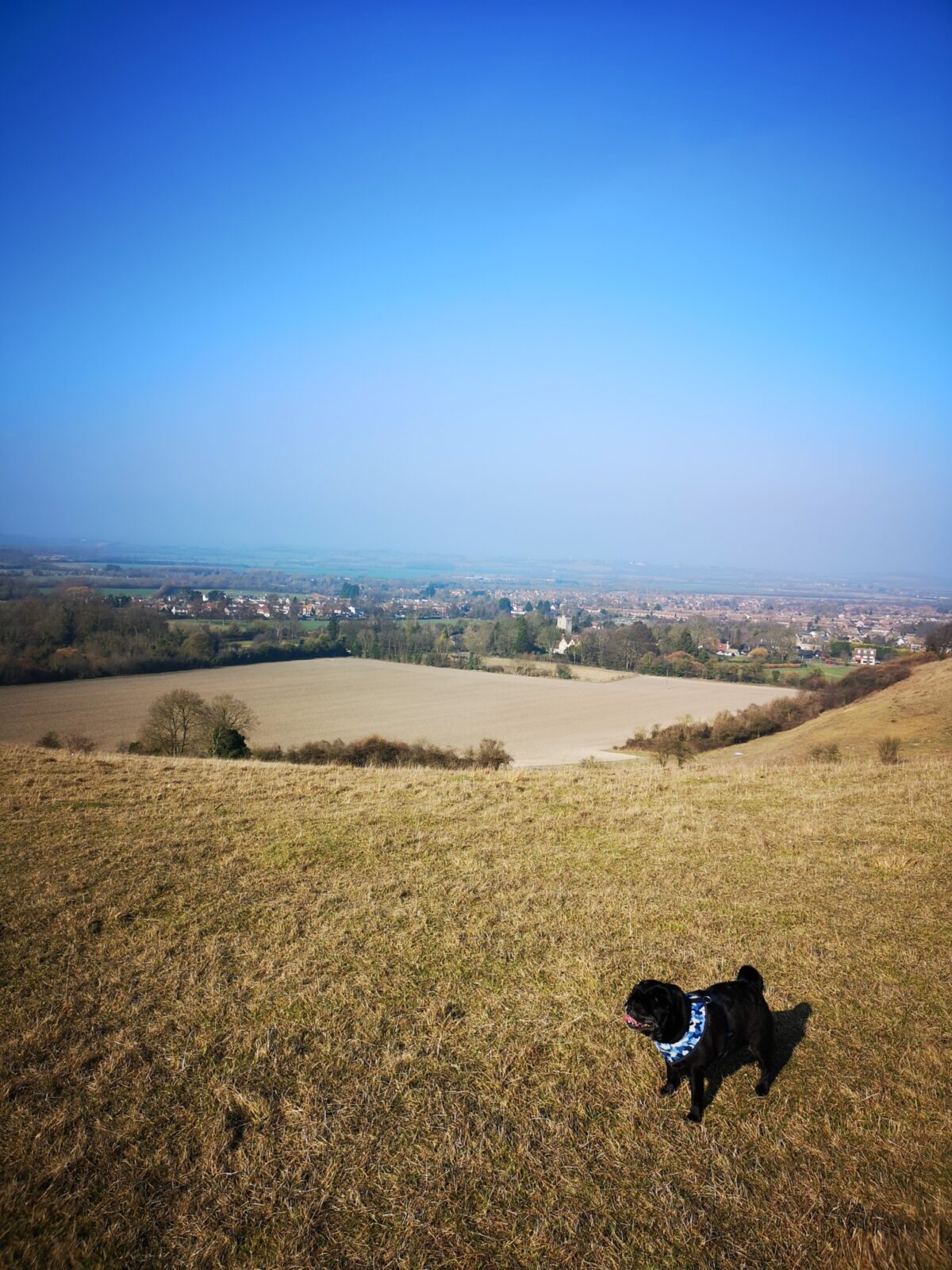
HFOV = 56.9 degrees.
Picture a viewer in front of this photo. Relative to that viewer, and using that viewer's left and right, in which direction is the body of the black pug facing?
facing the viewer and to the left of the viewer

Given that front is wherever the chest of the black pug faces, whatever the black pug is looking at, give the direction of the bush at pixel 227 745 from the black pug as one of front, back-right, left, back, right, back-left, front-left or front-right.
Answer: right

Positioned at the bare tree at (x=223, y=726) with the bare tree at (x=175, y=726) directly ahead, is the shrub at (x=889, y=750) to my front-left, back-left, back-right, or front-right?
back-left

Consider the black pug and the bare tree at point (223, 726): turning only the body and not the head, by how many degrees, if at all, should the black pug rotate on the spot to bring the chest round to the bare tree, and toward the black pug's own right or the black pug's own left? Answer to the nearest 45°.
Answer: approximately 90° to the black pug's own right

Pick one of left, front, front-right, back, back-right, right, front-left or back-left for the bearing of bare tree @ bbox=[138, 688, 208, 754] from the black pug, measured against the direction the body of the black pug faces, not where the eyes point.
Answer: right

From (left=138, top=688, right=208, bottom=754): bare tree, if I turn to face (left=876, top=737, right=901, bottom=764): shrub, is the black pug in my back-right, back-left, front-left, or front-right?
front-right

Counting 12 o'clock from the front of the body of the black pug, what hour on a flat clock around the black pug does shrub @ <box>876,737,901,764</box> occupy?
The shrub is roughly at 5 o'clock from the black pug.
